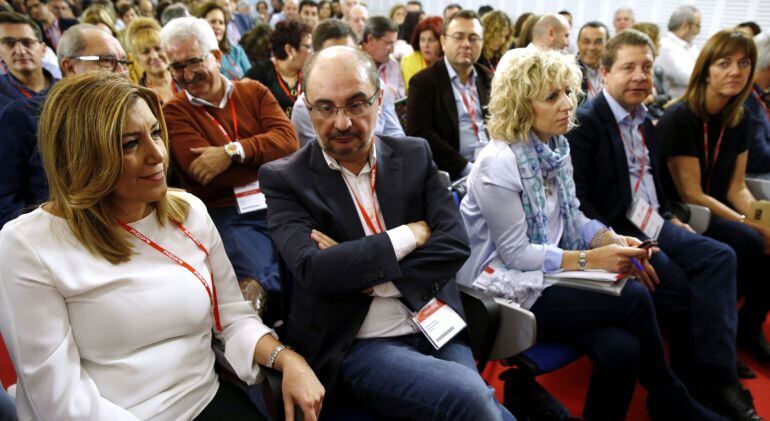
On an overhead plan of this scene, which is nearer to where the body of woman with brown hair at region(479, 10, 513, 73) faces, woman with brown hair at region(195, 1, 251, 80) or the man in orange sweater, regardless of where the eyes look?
the man in orange sweater

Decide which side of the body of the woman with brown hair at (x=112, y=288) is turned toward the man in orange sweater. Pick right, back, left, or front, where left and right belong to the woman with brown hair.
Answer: left

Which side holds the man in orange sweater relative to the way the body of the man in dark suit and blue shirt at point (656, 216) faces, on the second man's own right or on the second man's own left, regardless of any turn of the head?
on the second man's own right

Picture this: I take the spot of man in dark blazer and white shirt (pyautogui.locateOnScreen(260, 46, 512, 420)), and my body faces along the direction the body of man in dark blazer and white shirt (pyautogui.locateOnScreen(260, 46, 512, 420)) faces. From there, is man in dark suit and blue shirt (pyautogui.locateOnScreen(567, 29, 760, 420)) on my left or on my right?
on my left

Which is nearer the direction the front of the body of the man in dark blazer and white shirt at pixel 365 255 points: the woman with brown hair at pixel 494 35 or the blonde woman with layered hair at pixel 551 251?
the blonde woman with layered hair

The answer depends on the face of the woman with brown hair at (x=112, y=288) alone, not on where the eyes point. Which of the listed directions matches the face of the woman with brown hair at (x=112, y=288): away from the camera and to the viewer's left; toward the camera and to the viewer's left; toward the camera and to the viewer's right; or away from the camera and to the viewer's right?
toward the camera and to the viewer's right

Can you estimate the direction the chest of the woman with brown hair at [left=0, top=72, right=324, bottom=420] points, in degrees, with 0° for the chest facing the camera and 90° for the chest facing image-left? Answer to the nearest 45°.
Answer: approximately 315°

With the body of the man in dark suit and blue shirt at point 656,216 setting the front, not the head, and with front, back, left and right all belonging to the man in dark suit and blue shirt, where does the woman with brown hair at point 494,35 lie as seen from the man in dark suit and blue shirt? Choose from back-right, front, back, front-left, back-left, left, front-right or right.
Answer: back

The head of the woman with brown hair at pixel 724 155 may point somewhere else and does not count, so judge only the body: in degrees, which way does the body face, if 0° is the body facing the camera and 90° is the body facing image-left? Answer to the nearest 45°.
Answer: approximately 315°

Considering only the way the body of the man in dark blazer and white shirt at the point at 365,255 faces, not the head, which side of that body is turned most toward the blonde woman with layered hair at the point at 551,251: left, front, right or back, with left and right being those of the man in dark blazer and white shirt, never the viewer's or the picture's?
left
